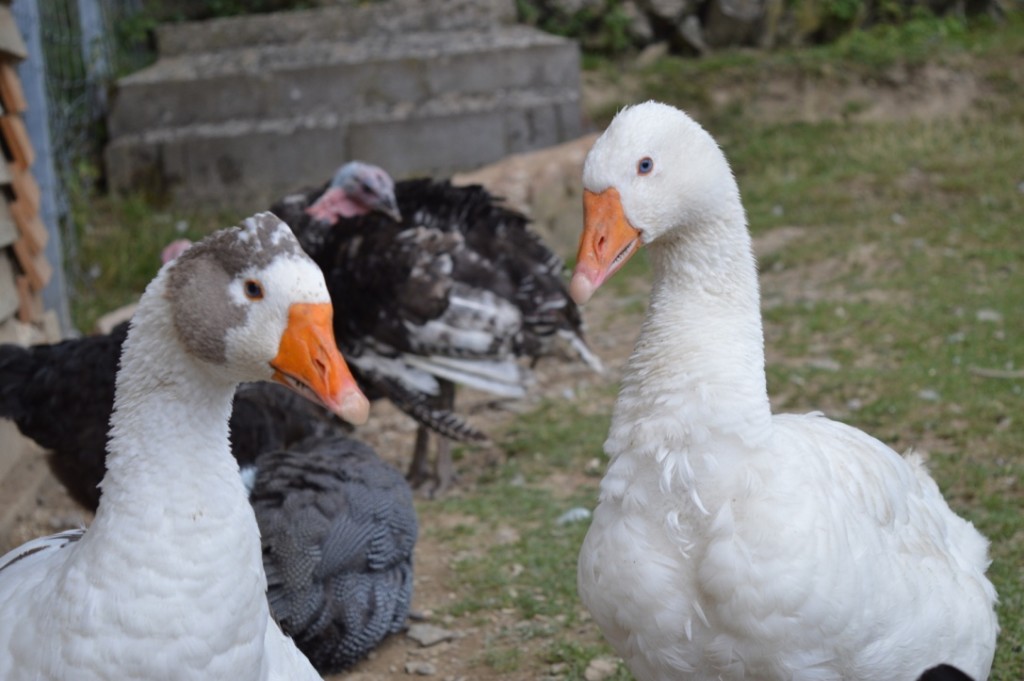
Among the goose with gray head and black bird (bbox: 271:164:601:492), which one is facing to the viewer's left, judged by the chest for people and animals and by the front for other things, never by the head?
the black bird

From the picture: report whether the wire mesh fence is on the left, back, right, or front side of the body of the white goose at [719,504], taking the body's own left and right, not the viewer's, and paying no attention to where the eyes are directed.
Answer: right

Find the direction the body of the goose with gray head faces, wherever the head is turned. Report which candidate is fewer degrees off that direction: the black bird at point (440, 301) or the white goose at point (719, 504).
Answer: the white goose

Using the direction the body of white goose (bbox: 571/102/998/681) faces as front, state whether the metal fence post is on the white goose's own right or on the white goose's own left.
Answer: on the white goose's own right

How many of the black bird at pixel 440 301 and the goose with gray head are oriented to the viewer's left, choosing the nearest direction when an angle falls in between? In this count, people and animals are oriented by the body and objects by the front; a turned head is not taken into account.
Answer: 1

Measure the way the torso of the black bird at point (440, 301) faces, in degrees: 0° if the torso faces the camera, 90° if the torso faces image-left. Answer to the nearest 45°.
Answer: approximately 90°

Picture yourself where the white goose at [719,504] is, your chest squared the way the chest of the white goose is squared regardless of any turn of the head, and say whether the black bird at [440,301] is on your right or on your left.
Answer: on your right

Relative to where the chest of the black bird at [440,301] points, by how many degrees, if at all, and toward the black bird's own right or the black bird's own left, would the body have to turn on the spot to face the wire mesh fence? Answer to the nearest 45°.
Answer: approximately 45° to the black bird's own right

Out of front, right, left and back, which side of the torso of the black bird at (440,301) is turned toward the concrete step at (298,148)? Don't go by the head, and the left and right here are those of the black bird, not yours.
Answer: right

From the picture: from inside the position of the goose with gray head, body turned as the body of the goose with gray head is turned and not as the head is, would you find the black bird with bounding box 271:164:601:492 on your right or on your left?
on your left

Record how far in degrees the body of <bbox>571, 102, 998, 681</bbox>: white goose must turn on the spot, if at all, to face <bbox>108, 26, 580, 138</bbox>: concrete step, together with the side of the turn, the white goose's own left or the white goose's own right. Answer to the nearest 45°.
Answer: approximately 90° to the white goose's own right
